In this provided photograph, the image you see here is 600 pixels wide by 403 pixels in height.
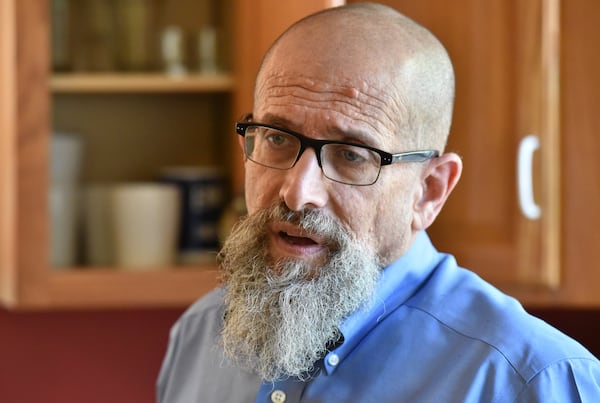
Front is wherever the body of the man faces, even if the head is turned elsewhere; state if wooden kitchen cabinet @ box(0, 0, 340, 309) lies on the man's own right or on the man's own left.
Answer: on the man's own right

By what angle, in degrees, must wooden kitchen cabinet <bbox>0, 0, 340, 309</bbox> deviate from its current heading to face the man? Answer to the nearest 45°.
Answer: approximately 45° to its left

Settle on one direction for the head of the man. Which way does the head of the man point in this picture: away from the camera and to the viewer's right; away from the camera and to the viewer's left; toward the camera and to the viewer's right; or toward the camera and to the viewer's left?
toward the camera and to the viewer's left

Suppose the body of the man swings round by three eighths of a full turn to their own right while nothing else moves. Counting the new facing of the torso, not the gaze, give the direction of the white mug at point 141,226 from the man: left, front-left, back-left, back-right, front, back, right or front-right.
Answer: front-left

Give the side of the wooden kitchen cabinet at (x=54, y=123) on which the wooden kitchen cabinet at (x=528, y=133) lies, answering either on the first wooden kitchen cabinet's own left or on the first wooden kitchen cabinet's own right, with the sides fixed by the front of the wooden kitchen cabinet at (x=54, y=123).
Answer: on the first wooden kitchen cabinet's own left

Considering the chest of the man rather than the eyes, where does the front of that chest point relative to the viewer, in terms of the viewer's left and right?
facing the viewer and to the left of the viewer

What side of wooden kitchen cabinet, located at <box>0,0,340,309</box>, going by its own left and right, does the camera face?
front

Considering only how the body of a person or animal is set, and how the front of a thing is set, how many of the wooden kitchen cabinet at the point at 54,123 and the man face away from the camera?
0

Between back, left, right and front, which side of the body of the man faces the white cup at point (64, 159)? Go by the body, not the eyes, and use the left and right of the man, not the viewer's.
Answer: right
